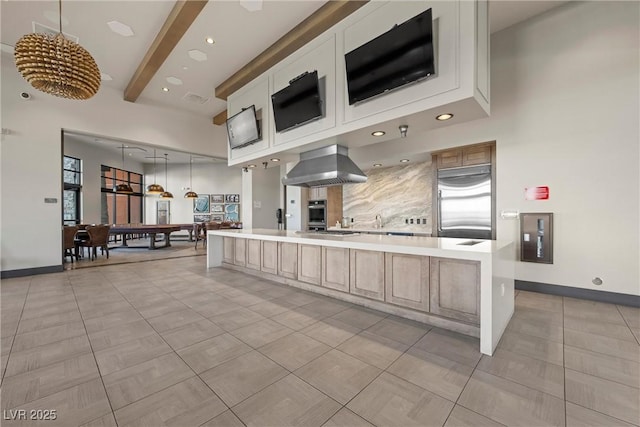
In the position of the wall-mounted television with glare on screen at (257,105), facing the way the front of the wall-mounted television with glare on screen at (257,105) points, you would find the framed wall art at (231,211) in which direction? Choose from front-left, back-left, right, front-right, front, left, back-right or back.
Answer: back-right

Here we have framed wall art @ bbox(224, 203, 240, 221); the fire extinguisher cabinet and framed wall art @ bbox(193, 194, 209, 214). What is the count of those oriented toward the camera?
3

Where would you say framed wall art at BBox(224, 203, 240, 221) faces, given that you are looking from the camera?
facing the viewer

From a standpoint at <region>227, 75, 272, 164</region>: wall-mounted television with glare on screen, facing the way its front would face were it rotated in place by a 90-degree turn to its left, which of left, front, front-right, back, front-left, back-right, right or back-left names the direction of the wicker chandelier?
right

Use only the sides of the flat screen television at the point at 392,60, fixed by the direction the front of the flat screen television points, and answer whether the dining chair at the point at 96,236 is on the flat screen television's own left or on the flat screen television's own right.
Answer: on the flat screen television's own right

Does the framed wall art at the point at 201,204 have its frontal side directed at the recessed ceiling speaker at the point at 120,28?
yes

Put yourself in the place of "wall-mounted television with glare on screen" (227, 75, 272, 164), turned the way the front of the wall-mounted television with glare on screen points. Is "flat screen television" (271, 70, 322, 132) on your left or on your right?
on your left

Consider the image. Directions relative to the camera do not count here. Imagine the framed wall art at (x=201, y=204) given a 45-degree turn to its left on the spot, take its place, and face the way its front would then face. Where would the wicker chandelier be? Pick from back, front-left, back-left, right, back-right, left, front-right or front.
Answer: front-right

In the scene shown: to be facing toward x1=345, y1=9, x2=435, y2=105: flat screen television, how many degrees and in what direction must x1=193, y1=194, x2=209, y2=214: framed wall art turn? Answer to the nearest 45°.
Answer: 0° — it already faces it

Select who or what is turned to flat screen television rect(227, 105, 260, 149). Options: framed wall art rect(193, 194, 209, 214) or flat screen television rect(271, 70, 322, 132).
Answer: the framed wall art

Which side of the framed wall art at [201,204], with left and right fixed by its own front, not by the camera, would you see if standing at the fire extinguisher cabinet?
front

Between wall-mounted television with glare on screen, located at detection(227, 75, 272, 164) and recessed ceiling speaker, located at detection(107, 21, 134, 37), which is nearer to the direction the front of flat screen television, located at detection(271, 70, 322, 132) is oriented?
the recessed ceiling speaker

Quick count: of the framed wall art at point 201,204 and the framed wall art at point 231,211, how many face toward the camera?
2

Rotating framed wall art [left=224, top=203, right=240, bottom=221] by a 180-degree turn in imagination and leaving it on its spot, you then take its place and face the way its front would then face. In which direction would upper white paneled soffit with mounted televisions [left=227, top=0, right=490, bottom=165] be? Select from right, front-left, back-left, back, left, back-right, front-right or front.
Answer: back

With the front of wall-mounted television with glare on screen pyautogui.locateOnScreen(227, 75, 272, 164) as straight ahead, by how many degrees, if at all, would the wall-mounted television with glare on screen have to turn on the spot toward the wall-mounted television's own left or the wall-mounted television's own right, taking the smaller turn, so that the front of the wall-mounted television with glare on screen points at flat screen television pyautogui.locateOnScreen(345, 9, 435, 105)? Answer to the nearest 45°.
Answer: approximately 90° to the wall-mounted television's own left

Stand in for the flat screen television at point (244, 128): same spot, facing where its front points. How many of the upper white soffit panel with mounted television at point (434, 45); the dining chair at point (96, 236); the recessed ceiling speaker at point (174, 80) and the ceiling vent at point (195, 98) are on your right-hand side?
3

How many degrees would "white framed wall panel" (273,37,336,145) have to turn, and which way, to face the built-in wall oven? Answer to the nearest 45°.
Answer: approximately 135° to its right

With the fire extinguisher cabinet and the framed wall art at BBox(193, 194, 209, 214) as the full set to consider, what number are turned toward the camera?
2
